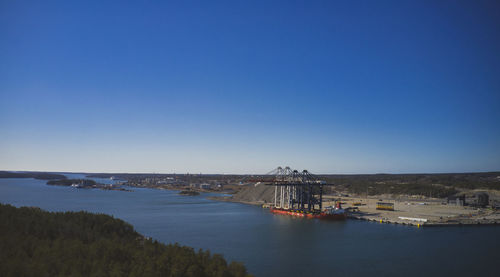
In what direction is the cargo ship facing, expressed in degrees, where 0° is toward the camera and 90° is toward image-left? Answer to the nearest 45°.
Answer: approximately 135°
